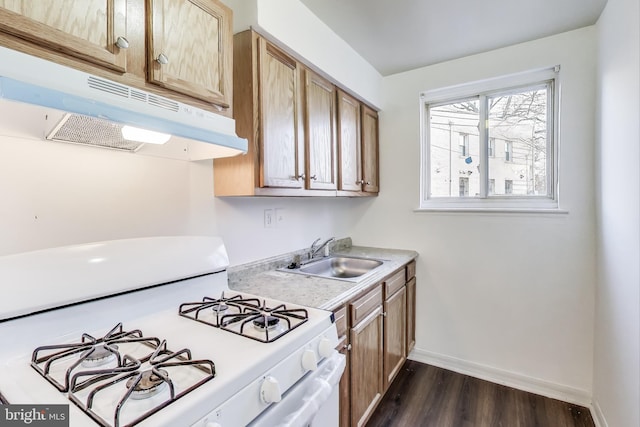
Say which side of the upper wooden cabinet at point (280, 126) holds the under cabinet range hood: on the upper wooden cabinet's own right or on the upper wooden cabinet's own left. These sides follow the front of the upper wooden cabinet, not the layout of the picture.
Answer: on the upper wooden cabinet's own right

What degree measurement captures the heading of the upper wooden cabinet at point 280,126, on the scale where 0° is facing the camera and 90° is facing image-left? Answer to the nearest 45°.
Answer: approximately 315°

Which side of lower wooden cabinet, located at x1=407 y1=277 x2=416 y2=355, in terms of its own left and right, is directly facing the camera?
right

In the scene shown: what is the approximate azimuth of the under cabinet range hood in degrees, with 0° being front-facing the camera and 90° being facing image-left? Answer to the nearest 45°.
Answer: approximately 315°

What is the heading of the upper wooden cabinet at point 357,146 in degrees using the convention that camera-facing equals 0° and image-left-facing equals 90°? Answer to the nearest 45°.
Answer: approximately 315°

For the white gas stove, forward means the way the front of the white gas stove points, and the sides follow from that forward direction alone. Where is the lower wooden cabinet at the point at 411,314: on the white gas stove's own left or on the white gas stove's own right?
on the white gas stove's own left

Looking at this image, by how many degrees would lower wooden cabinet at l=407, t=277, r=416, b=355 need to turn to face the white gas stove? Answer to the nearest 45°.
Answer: approximately 90° to its right

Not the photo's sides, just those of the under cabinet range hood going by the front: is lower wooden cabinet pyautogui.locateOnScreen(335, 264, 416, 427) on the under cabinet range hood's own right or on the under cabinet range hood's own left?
on the under cabinet range hood's own left

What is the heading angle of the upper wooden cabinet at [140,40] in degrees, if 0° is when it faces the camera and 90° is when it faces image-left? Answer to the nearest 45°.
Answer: approximately 315°

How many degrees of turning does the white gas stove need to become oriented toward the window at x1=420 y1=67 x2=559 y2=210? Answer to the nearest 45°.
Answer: approximately 45° to its left
